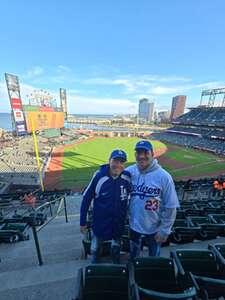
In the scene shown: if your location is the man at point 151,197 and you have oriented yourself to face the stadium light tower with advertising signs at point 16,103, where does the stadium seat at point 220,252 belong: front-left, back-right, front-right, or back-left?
back-right

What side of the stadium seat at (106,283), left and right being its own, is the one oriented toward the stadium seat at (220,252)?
right

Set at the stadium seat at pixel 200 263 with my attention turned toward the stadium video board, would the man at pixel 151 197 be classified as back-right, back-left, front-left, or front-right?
front-left

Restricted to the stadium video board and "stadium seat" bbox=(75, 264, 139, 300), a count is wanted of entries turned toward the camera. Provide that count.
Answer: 1

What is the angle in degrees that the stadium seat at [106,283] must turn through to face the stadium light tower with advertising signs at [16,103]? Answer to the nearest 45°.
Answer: approximately 45° to its left

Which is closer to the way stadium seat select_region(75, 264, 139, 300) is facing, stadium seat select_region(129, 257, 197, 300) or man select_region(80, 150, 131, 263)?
the man

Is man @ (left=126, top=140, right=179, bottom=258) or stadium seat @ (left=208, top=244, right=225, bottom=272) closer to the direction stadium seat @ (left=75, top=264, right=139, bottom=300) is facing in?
the man

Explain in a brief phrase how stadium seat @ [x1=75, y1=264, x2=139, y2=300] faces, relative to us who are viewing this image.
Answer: facing away from the viewer

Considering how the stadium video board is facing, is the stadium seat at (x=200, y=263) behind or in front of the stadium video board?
in front

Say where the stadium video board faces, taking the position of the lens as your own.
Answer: facing the viewer

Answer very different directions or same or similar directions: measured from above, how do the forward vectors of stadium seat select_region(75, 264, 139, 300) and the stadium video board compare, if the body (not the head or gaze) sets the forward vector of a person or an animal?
very different directions

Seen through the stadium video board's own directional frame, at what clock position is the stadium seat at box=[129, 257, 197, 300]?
The stadium seat is roughly at 12 o'clock from the stadium video board.

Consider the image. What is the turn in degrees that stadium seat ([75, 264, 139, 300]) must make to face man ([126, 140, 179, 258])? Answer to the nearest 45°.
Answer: approximately 45° to its right

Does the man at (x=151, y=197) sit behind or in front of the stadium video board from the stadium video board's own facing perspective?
in front
